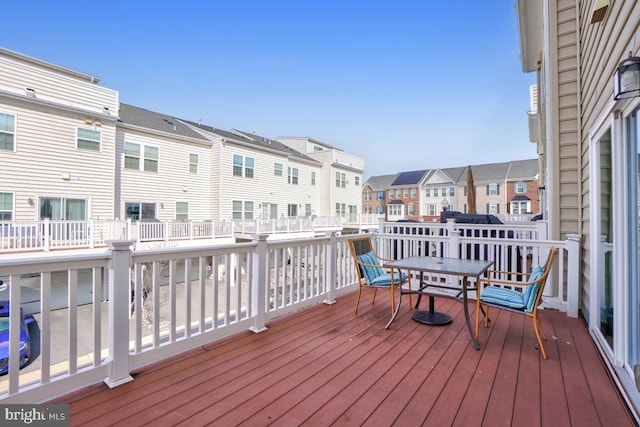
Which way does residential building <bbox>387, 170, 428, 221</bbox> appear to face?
toward the camera

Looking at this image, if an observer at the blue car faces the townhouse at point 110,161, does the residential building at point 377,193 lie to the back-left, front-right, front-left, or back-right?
front-right

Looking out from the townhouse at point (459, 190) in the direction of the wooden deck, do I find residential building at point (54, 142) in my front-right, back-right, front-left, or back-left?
front-right

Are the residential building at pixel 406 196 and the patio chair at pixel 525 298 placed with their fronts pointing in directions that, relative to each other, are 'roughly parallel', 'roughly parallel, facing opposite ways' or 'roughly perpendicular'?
roughly perpendicular

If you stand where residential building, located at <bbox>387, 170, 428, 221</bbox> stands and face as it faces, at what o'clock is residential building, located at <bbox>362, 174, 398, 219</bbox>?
residential building, located at <bbox>362, 174, 398, 219</bbox> is roughly at 4 o'clock from residential building, located at <bbox>387, 170, 428, 221</bbox>.

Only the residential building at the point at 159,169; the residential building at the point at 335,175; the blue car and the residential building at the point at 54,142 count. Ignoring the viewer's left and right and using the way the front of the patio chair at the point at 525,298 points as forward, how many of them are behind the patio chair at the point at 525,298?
0

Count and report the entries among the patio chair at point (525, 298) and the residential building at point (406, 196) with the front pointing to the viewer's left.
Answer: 1

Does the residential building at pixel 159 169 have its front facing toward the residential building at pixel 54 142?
no

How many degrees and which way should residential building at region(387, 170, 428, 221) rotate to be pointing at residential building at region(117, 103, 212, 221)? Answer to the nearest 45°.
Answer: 0° — it already faces it

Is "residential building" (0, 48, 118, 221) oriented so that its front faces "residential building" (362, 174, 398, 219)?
no

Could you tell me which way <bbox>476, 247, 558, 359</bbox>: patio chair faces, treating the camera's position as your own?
facing to the left of the viewer
